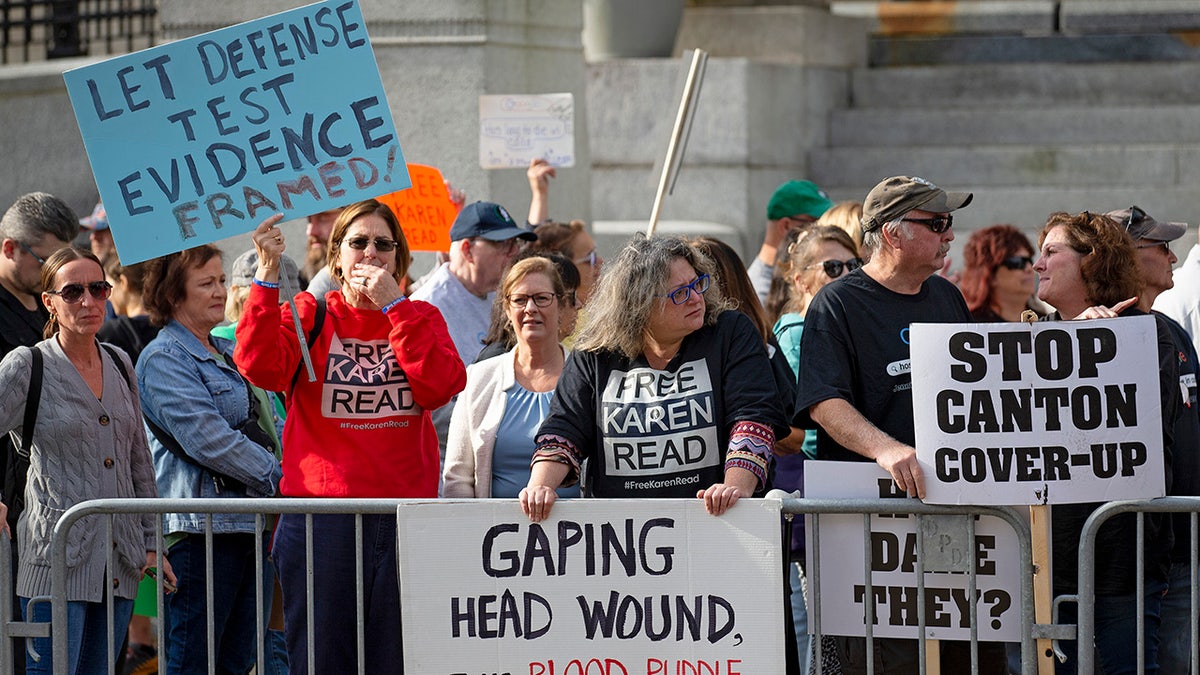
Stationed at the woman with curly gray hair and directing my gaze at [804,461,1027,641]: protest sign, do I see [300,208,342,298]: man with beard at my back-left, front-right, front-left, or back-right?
back-left

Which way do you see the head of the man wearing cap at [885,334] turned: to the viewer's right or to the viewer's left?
to the viewer's right

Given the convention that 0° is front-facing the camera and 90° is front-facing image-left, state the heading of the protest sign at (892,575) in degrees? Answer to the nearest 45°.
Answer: approximately 0°

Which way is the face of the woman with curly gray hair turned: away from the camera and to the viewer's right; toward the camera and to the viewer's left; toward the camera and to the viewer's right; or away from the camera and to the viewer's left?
toward the camera and to the viewer's right

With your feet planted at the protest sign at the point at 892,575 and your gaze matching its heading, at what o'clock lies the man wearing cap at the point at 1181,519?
The man wearing cap is roughly at 8 o'clock from the protest sign.

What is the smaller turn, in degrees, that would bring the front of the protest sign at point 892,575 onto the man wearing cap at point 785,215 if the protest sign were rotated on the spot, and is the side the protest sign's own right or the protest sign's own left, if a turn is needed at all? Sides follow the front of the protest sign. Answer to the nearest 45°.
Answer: approximately 180°

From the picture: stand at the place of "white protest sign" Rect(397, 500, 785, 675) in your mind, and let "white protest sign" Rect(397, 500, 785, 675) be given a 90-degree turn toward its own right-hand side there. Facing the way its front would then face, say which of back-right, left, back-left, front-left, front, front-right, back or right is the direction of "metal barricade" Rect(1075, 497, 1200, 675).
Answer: back

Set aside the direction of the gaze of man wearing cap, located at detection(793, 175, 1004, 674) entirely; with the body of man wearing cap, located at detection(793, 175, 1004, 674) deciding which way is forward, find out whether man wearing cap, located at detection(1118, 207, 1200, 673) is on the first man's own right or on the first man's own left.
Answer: on the first man's own left

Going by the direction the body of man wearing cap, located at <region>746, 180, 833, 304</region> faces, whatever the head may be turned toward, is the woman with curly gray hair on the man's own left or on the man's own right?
on the man's own right

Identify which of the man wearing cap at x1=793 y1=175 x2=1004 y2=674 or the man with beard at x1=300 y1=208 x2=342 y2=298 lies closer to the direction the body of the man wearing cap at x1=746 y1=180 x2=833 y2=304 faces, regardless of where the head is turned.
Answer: the man wearing cap
